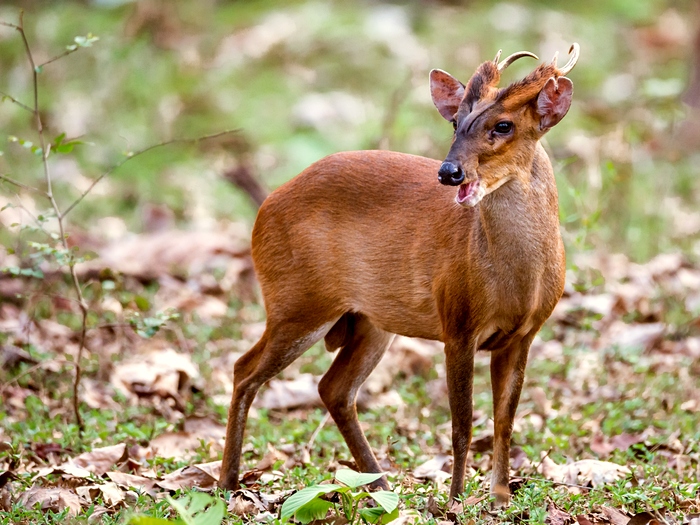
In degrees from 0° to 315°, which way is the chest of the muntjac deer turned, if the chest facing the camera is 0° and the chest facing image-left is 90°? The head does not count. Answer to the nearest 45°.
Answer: approximately 315°

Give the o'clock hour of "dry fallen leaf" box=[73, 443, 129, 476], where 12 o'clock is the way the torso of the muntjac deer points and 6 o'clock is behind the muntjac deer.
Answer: The dry fallen leaf is roughly at 5 o'clock from the muntjac deer.

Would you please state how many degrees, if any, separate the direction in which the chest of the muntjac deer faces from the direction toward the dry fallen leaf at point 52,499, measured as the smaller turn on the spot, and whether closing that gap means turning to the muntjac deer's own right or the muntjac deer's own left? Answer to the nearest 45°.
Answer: approximately 135° to the muntjac deer's own right

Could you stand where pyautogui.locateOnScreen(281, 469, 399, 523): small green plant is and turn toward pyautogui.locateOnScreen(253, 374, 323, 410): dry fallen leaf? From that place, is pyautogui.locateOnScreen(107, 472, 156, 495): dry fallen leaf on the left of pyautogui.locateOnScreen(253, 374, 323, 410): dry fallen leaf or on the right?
left

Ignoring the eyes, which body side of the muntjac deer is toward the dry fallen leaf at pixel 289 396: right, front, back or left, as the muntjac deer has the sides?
back

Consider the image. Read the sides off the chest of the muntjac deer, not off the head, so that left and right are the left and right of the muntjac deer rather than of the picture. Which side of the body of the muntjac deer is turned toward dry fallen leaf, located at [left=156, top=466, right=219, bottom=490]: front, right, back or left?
back
